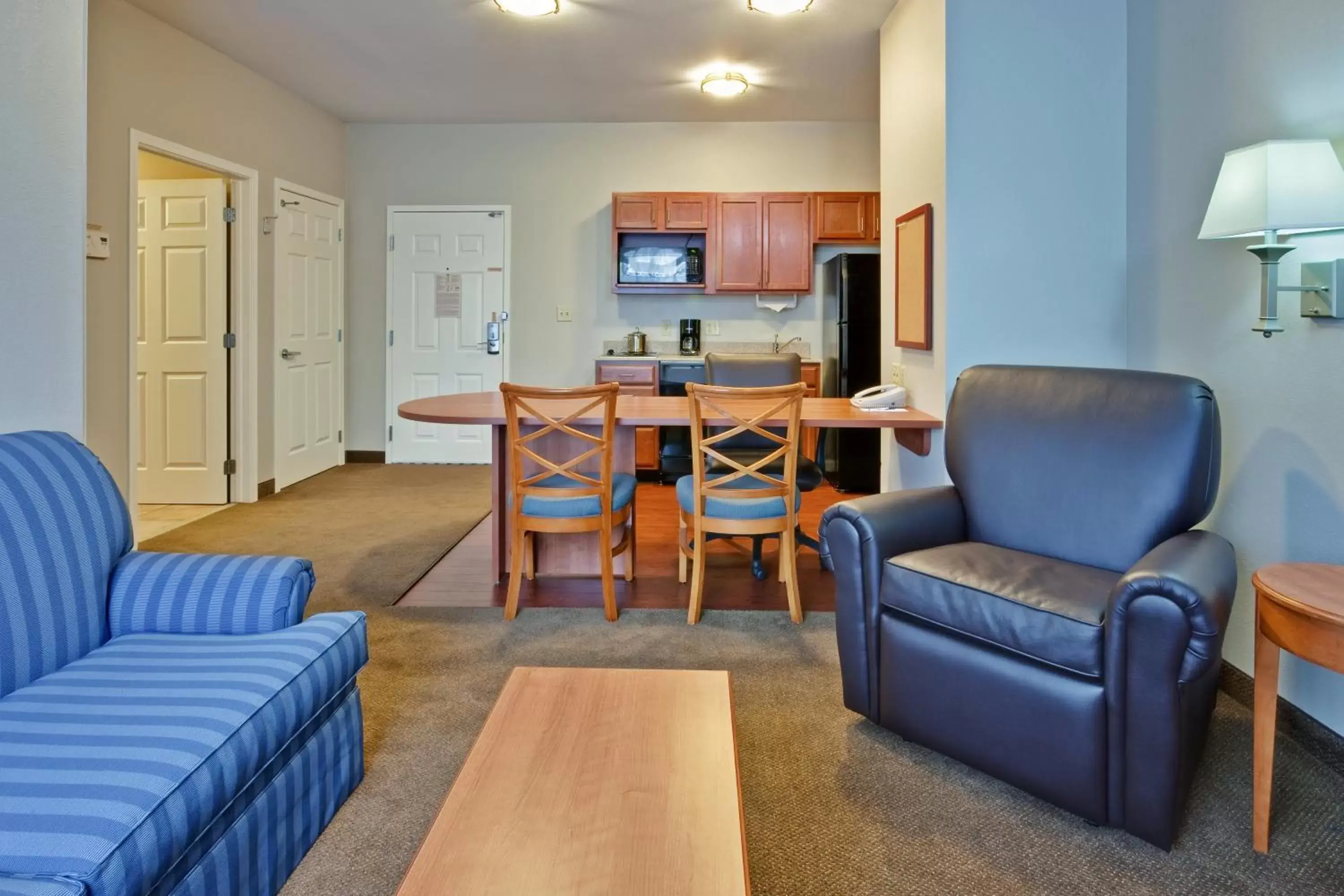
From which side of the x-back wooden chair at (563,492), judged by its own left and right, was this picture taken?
back

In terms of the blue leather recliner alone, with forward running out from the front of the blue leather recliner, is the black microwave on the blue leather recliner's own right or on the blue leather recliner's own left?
on the blue leather recliner's own right

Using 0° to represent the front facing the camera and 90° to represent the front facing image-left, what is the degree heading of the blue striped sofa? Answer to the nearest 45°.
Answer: approximately 315°

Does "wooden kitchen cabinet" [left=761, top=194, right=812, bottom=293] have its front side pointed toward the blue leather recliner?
yes
